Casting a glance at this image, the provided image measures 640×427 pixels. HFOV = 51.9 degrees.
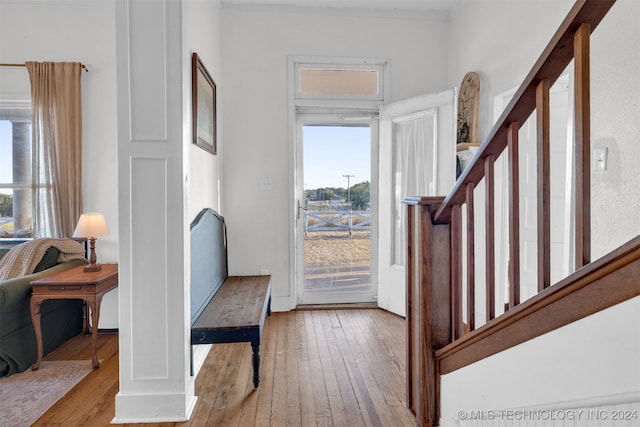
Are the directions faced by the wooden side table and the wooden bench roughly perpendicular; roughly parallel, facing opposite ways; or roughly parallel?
roughly perpendicular

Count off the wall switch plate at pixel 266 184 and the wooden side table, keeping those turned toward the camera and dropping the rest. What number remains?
2

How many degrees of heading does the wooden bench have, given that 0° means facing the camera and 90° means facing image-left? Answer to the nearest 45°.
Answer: approximately 270°

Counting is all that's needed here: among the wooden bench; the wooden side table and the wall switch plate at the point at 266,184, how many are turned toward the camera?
2

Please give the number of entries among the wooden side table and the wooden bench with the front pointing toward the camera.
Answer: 1

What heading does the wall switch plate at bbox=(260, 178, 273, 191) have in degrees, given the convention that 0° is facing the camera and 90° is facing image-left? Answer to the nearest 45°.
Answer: approximately 0°
